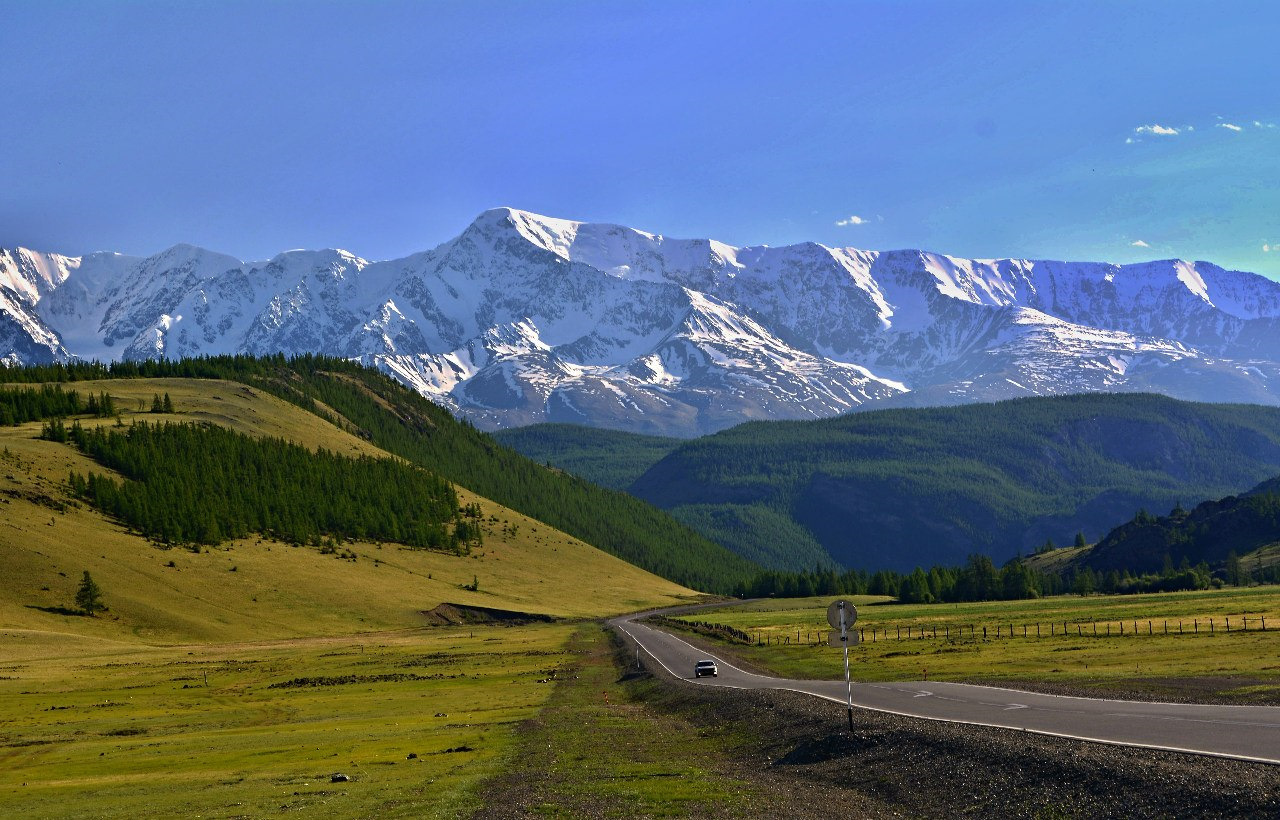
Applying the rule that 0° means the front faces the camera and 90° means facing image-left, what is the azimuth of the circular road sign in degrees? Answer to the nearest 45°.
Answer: approximately 180°
